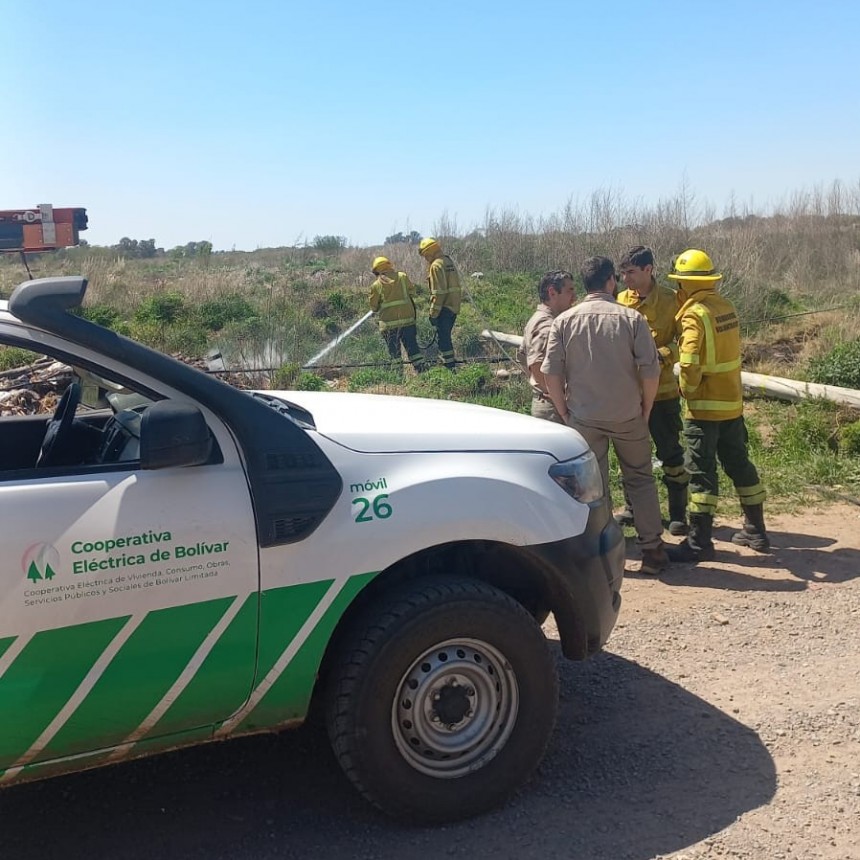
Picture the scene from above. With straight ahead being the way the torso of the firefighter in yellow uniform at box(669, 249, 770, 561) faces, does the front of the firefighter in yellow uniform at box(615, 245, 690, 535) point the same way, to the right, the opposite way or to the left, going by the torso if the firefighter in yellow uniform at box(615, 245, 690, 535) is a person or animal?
to the left

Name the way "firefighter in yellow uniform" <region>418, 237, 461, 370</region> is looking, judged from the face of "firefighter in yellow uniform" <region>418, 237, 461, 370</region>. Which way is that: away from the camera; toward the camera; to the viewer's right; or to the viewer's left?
to the viewer's left

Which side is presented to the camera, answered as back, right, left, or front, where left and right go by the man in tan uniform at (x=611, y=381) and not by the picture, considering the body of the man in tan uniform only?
back

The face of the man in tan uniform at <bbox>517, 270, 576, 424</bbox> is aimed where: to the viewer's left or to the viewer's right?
to the viewer's right

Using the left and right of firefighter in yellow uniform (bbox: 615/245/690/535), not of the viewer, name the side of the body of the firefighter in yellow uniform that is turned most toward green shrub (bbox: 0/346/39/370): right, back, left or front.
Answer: right

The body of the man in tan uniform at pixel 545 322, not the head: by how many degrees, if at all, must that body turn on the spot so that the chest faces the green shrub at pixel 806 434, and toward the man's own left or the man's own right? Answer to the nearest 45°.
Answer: approximately 45° to the man's own left

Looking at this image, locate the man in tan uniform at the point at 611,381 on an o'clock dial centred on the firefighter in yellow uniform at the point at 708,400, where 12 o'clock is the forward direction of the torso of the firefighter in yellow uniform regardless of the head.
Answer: The man in tan uniform is roughly at 9 o'clock from the firefighter in yellow uniform.

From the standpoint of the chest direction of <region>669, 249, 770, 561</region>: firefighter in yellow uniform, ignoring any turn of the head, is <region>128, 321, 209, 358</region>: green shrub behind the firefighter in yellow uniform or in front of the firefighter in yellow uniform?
in front

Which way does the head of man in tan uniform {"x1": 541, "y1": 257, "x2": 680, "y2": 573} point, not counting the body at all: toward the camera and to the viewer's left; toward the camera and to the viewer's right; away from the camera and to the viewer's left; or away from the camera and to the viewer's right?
away from the camera and to the viewer's right

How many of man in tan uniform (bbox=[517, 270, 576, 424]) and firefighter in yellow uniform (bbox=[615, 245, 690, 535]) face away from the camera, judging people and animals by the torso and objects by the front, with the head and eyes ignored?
0

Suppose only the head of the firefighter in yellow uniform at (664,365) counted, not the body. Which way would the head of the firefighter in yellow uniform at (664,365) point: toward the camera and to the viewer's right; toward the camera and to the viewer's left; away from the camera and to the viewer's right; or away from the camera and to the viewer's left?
toward the camera and to the viewer's left

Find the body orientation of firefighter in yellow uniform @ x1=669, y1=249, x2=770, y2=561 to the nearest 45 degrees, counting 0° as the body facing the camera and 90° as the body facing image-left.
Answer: approximately 135°

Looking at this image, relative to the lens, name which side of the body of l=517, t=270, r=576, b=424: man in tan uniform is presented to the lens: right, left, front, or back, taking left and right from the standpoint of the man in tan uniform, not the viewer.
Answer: right

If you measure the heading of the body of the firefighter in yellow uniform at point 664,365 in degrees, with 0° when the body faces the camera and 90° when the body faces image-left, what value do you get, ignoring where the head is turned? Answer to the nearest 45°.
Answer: approximately 45°

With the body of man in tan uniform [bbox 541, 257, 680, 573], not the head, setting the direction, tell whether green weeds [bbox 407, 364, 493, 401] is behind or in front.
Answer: in front

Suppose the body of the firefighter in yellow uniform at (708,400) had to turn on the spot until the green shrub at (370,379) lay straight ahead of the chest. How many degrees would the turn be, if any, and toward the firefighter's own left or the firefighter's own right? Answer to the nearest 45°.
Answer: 0° — they already face it
